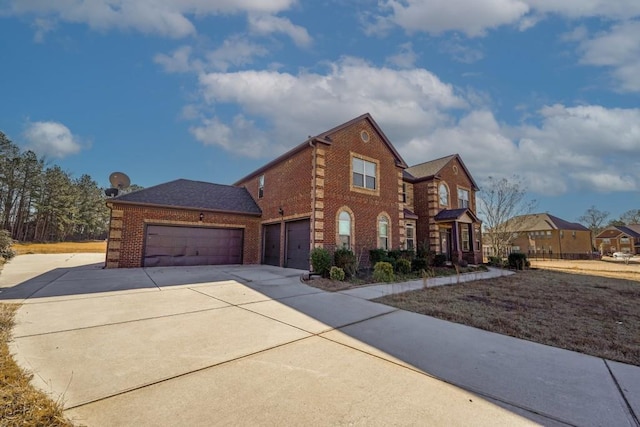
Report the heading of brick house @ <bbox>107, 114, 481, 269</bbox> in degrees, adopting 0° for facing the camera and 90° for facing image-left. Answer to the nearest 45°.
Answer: approximately 315°

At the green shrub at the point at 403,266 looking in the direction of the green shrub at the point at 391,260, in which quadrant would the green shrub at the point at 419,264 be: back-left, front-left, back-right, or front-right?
back-right

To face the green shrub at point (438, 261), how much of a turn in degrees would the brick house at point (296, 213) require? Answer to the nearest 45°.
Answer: approximately 45° to its left

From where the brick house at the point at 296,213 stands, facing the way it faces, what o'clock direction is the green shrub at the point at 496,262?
The green shrub is roughly at 10 o'clock from the brick house.

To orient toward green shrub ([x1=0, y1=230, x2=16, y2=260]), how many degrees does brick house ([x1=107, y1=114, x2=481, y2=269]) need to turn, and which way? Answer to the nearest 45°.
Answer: approximately 90° to its right

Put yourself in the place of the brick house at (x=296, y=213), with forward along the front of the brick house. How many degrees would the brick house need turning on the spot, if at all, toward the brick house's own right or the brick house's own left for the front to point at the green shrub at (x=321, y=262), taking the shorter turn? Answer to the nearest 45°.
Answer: approximately 45° to the brick house's own right

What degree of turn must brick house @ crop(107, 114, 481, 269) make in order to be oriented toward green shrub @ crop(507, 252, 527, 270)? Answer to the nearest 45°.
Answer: approximately 45° to its left
